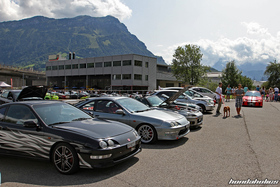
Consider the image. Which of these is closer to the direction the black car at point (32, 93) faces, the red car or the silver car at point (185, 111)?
the silver car

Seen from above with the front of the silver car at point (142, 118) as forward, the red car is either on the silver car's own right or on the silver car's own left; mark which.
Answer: on the silver car's own left

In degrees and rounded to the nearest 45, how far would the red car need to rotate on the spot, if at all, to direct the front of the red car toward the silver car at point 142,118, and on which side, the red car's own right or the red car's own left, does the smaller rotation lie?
0° — it already faces it

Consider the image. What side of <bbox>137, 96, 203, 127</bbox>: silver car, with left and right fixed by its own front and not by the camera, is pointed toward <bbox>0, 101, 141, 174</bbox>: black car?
right

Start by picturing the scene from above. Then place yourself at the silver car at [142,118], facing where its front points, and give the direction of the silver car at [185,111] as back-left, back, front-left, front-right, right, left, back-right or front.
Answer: left

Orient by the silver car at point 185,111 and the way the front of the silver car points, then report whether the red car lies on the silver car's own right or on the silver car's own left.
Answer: on the silver car's own left

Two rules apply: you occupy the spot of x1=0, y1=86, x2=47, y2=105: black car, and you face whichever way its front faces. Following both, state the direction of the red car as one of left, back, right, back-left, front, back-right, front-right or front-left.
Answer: front-left

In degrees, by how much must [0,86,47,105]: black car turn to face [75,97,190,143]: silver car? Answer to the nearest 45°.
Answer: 0° — it already faces it

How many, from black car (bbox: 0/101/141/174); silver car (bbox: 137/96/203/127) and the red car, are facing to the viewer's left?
0

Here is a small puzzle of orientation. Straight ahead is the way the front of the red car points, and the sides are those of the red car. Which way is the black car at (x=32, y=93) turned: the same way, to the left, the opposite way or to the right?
to the left

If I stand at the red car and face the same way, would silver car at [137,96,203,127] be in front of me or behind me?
in front

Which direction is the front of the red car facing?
toward the camera

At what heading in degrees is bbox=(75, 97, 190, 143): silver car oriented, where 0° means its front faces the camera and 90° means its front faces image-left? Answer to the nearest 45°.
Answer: approximately 315°

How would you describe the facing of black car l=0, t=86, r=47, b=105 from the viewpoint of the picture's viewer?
facing the viewer and to the right of the viewer

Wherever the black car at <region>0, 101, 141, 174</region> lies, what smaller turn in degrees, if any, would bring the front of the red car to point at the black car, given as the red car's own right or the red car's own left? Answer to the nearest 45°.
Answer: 0° — it already faces it
